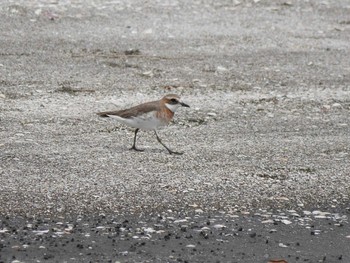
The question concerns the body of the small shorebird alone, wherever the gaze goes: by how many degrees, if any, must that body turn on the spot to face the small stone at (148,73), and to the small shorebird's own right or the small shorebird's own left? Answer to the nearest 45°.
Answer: approximately 90° to the small shorebird's own left

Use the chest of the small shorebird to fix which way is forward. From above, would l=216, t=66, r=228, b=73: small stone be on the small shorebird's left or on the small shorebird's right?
on the small shorebird's left

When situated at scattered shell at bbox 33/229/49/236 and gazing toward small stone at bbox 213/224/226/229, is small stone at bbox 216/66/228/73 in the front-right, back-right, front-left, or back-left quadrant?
front-left

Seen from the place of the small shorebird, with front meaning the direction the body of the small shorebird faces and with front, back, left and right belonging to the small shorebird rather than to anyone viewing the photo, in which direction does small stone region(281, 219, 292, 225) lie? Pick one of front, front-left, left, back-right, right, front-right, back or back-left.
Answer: front-right

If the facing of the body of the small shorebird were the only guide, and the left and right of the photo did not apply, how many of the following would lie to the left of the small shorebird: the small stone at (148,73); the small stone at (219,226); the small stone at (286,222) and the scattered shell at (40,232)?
1

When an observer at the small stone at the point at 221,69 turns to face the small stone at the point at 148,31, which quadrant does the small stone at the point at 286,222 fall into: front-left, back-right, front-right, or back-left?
back-left

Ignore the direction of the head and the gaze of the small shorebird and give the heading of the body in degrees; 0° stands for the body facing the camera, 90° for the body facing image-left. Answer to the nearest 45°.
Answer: approximately 270°

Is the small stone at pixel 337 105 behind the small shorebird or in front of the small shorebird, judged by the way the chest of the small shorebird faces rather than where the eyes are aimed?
in front

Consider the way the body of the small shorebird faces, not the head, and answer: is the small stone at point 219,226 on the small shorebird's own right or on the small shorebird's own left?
on the small shorebird's own right

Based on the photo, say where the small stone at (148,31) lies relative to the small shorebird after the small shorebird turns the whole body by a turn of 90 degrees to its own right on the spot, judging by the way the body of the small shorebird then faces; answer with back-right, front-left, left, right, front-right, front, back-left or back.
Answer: back

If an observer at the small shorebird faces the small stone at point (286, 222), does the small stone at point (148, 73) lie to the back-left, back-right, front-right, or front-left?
back-left
